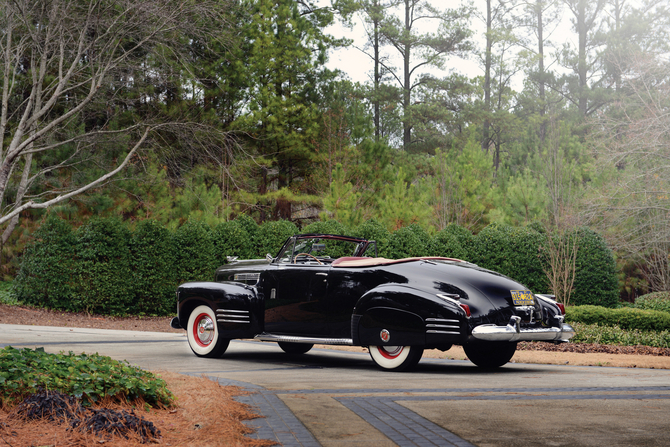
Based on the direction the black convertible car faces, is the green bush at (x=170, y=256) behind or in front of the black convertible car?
in front

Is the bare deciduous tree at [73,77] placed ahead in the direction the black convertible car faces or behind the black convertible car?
ahead

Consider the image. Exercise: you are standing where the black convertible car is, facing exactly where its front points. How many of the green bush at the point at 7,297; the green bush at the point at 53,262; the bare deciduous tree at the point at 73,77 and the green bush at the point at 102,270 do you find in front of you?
4

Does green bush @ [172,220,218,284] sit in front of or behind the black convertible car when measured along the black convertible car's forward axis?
in front

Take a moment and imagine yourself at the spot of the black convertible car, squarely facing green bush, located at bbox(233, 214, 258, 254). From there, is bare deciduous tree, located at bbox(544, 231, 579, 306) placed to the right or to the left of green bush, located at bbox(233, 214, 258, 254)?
right

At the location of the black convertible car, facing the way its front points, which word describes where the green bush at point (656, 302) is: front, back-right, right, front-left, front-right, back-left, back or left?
right

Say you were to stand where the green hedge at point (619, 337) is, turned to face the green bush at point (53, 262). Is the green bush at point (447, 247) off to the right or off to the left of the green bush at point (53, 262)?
right

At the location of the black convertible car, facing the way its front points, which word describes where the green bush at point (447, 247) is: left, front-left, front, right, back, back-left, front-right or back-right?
front-right

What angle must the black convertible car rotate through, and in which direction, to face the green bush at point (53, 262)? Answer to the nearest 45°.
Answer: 0° — it already faces it

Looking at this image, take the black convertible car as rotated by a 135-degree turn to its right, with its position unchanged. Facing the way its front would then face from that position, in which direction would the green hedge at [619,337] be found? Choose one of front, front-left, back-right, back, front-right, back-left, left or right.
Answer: front-left

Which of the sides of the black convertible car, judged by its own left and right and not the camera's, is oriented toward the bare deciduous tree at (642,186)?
right

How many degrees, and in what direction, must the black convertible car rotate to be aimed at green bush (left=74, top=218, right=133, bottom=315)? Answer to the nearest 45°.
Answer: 0° — it already faces it

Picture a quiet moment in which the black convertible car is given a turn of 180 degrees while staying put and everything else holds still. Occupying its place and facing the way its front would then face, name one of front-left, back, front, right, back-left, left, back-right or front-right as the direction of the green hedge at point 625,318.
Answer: left

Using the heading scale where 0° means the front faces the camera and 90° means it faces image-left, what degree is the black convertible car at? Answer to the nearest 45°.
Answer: approximately 135°
